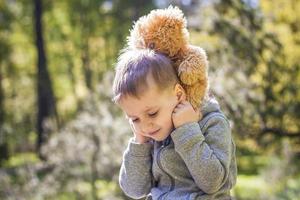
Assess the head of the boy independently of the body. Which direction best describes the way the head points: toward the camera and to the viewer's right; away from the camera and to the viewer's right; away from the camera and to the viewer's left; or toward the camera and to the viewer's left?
toward the camera and to the viewer's left

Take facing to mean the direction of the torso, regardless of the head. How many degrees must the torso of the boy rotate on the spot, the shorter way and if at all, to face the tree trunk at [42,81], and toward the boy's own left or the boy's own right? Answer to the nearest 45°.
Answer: approximately 135° to the boy's own right

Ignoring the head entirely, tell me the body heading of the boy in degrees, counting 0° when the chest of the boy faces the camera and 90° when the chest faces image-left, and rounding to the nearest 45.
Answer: approximately 45°

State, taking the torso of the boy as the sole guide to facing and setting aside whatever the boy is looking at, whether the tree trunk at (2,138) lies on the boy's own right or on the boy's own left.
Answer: on the boy's own right
